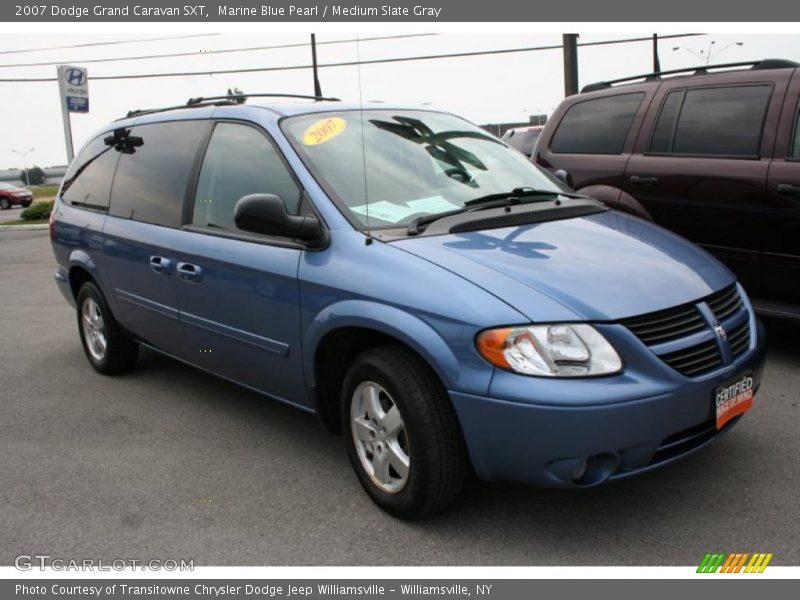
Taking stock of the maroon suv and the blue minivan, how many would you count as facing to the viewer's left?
0

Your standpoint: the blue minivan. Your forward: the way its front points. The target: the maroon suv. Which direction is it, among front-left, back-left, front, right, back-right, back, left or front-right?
left

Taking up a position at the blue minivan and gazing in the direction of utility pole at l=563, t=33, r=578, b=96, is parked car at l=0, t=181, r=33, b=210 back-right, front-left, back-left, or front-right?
front-left

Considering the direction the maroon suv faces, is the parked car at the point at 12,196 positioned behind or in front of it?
behind

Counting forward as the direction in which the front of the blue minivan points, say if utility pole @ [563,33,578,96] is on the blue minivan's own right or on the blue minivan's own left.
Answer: on the blue minivan's own left

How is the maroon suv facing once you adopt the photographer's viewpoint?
facing the viewer and to the right of the viewer

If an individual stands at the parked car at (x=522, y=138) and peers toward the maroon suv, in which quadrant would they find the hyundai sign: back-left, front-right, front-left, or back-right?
back-right

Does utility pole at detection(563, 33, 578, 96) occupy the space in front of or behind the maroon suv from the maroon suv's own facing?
behind

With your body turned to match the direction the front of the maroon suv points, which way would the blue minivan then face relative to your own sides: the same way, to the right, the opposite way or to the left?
the same way

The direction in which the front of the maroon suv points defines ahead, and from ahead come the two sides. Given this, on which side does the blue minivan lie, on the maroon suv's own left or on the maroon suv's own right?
on the maroon suv's own right

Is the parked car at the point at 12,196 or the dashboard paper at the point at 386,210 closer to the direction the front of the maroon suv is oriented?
the dashboard paper

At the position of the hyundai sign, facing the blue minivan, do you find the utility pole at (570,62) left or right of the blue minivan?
left
